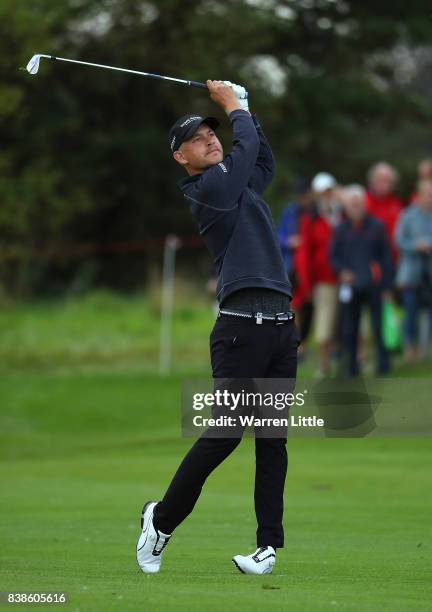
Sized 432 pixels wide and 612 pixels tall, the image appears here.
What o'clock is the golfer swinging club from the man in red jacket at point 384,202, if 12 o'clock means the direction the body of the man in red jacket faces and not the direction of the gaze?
The golfer swinging club is roughly at 12 o'clock from the man in red jacket.

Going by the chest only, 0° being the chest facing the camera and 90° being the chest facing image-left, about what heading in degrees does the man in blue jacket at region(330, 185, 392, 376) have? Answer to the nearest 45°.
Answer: approximately 0°

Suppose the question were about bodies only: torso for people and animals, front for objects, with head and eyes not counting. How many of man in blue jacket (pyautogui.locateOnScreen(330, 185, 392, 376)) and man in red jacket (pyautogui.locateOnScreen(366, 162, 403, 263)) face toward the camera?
2
